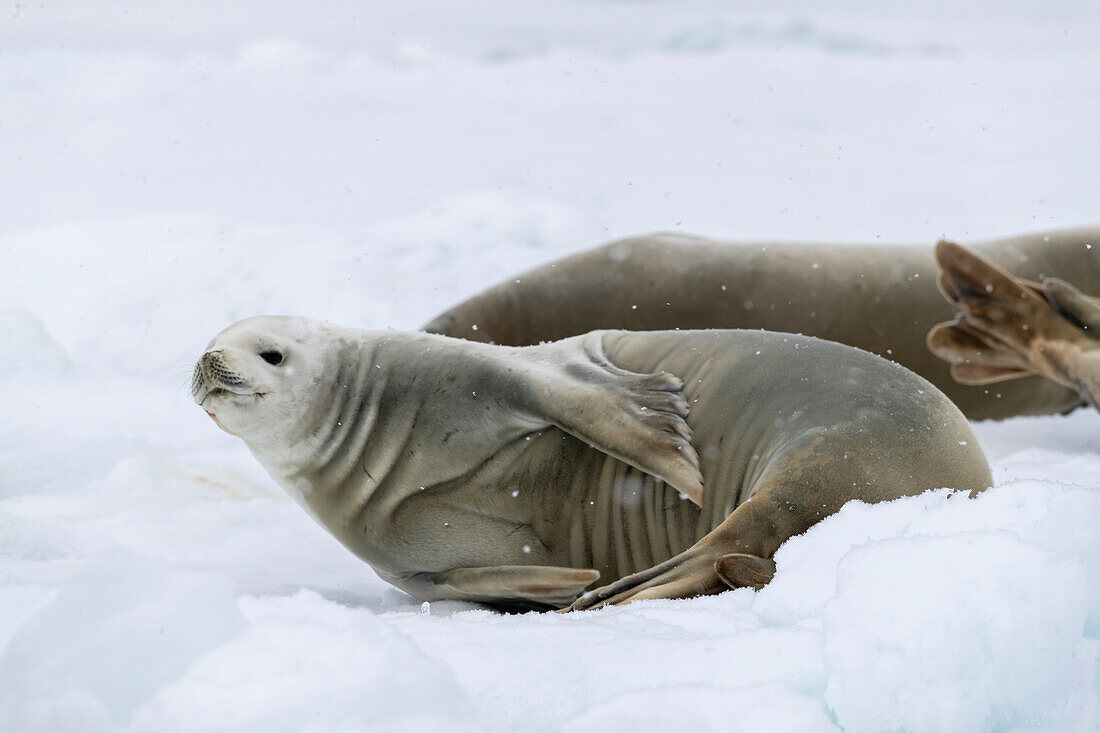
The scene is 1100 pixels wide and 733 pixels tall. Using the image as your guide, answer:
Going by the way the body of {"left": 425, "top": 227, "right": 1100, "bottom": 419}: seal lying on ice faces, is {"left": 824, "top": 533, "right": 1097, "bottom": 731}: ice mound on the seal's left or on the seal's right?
on the seal's left

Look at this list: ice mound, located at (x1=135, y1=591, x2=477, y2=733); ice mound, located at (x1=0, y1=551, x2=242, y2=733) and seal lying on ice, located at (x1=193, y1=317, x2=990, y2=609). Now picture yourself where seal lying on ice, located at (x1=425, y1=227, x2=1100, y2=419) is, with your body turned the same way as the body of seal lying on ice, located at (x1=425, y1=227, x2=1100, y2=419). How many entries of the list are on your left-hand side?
3

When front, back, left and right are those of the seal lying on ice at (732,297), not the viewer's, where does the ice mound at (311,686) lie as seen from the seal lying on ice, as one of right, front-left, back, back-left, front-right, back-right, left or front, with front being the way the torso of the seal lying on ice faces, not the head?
left

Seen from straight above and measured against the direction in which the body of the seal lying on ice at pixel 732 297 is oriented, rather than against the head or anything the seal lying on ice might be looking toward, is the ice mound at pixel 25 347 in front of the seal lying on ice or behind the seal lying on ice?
in front

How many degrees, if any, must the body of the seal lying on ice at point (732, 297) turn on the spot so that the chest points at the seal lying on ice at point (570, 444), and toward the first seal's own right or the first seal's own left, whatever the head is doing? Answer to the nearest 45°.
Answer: approximately 90° to the first seal's own left

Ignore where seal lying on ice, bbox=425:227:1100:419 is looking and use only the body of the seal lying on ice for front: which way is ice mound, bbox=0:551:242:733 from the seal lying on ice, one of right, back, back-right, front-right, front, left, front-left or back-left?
left

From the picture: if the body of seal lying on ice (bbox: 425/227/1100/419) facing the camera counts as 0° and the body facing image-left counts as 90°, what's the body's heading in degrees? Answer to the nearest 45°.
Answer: approximately 90°

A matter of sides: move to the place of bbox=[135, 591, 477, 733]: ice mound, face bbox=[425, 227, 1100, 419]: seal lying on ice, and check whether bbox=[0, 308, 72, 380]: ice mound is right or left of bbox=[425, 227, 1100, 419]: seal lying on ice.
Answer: left

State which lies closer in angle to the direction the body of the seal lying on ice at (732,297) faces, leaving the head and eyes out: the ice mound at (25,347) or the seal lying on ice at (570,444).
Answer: the ice mound
